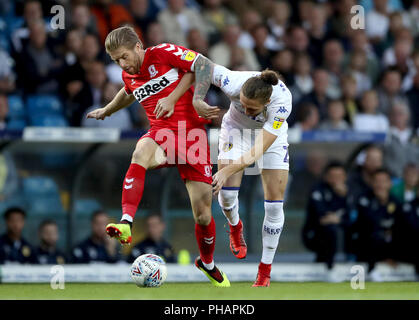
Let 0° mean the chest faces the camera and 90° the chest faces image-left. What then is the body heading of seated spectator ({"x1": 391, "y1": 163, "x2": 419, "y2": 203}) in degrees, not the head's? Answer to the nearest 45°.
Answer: approximately 0°

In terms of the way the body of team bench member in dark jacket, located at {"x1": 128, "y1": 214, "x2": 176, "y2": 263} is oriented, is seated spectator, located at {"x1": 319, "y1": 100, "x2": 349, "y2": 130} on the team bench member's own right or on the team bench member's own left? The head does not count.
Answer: on the team bench member's own left

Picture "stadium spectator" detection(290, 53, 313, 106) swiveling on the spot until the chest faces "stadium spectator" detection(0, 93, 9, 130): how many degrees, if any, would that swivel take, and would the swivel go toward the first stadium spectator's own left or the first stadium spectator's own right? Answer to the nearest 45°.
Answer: approximately 45° to the first stadium spectator's own right

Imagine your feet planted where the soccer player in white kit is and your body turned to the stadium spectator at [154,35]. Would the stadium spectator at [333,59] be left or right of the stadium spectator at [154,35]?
right

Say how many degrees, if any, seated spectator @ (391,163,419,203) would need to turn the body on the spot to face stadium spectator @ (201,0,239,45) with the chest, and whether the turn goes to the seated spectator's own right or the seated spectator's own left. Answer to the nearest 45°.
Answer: approximately 135° to the seated spectator's own right

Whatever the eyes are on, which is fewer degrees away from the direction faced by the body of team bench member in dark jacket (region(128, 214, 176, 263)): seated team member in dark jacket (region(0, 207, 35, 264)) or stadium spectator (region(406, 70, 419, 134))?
the seated team member in dark jacket

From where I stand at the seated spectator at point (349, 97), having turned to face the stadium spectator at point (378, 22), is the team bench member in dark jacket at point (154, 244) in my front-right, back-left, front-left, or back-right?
back-left
